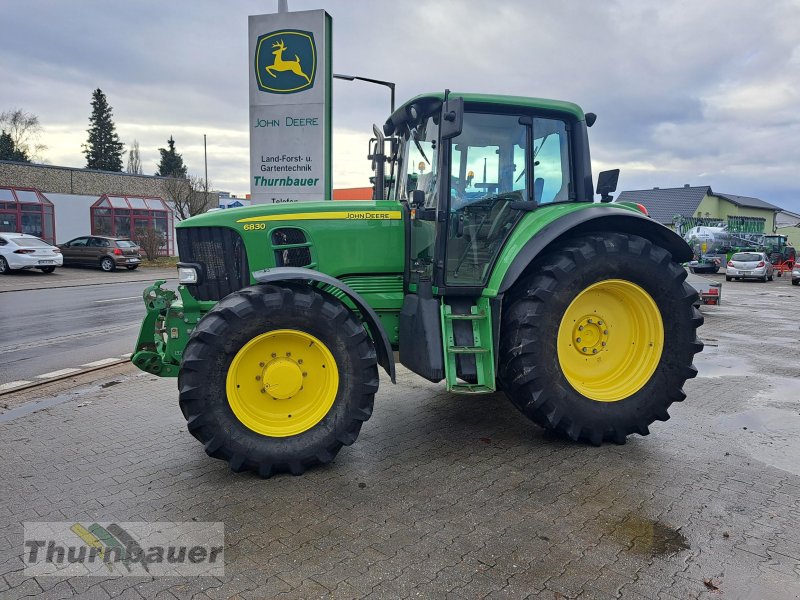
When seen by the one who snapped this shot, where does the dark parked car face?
facing away from the viewer and to the left of the viewer

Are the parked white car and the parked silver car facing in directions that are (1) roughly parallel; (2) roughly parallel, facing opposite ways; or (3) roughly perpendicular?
roughly perpendicular

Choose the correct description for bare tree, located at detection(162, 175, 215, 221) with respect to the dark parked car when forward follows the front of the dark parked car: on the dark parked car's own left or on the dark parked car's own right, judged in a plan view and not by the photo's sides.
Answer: on the dark parked car's own right

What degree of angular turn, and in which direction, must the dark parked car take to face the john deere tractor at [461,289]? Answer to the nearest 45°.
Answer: approximately 135° to its left

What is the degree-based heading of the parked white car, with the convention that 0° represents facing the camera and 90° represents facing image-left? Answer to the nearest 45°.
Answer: approximately 135°
